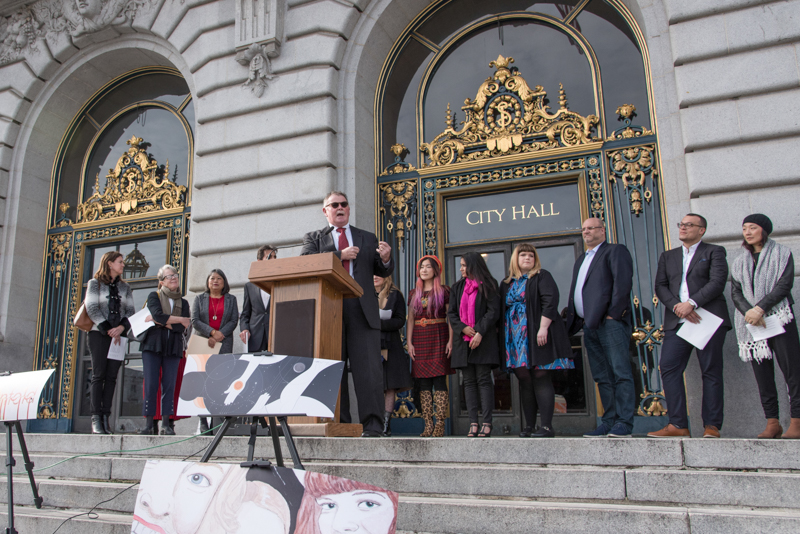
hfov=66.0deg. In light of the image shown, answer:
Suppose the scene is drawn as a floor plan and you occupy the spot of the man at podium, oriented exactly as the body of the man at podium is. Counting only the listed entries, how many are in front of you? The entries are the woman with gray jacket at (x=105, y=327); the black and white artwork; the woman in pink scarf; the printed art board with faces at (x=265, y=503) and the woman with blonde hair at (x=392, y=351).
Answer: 2

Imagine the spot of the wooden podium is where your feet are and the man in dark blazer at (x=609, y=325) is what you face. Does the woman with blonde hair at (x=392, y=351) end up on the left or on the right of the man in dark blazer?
left

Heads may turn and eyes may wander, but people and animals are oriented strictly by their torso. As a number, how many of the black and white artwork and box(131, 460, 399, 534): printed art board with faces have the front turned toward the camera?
2

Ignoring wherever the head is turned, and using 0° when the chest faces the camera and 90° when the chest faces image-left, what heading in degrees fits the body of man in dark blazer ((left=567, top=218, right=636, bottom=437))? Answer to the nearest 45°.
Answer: approximately 45°

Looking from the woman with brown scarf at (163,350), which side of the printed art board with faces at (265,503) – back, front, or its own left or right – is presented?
back

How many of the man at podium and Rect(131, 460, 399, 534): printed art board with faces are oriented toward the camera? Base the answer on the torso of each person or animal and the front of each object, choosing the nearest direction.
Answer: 2

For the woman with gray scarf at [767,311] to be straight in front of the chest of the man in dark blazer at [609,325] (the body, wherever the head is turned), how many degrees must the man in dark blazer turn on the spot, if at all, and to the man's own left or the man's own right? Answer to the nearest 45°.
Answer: approximately 135° to the man's own left
